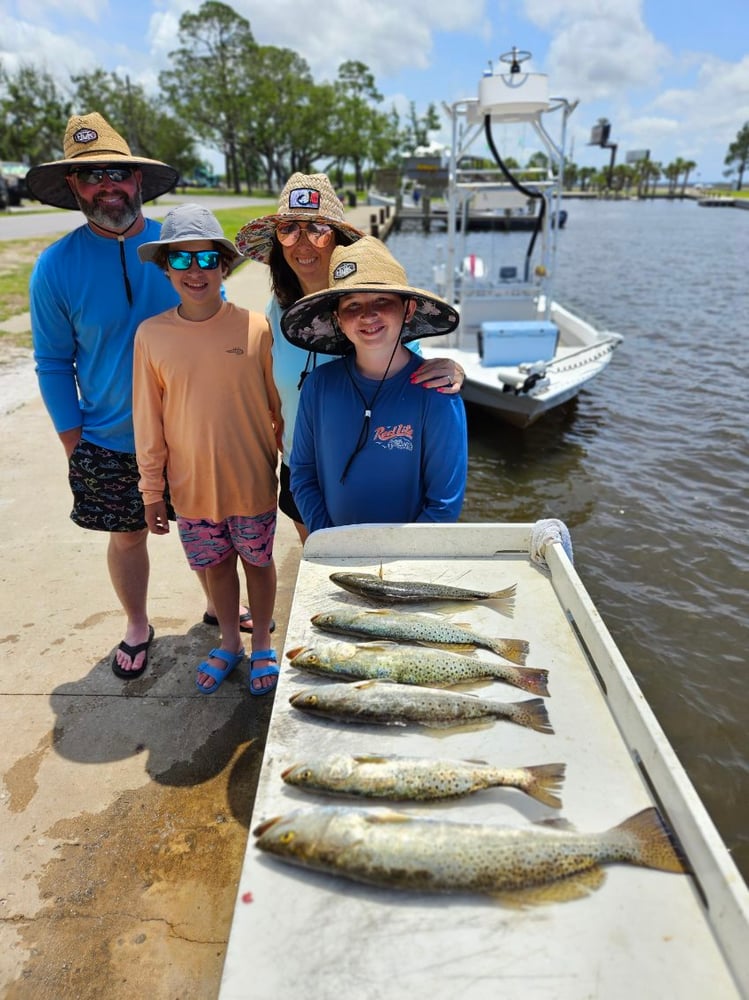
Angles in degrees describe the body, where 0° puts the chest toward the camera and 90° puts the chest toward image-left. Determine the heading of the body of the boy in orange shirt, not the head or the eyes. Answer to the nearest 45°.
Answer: approximately 0°

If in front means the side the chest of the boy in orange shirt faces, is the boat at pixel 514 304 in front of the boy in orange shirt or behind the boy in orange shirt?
behind

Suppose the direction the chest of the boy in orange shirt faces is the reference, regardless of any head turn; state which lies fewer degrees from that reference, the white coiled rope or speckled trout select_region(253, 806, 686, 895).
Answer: the speckled trout

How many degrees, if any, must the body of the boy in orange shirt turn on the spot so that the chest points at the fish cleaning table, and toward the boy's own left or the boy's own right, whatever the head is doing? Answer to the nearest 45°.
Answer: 0° — they already face it

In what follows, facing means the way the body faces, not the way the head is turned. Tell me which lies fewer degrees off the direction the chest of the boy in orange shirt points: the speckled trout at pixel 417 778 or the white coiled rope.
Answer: the speckled trout

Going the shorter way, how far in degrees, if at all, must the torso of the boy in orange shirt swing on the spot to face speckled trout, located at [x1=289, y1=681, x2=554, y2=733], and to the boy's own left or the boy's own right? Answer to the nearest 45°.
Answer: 0° — they already face it
